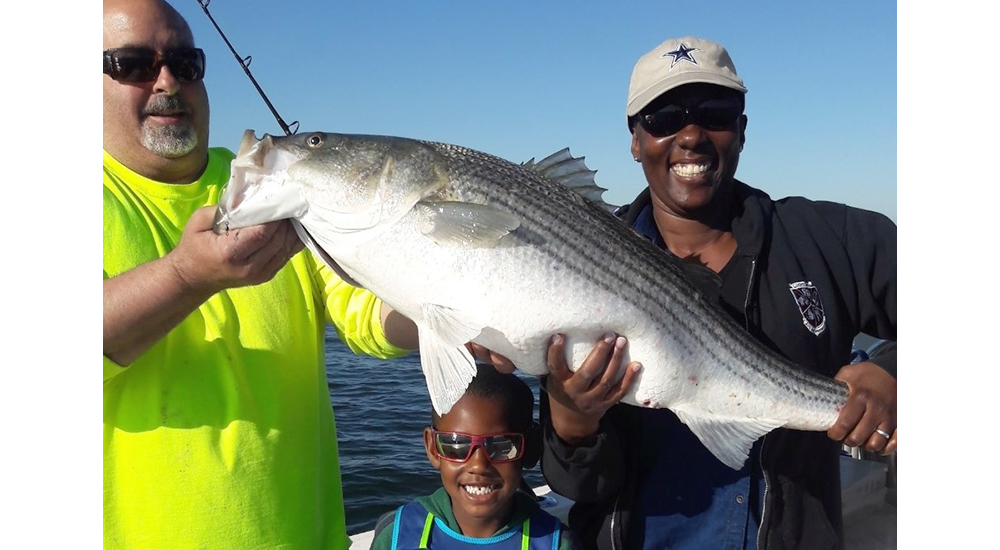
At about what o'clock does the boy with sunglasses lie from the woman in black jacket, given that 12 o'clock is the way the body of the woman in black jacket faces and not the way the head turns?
The boy with sunglasses is roughly at 3 o'clock from the woman in black jacket.

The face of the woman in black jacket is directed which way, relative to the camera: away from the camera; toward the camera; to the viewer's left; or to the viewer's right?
toward the camera

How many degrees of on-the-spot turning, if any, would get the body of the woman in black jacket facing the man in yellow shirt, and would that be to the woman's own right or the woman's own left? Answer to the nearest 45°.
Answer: approximately 45° to the woman's own right

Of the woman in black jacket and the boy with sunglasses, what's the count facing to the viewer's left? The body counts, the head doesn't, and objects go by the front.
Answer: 0

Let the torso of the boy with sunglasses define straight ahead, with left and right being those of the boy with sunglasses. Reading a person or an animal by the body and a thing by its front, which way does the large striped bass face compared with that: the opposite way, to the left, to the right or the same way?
to the right

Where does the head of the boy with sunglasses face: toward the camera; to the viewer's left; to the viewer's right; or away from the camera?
toward the camera

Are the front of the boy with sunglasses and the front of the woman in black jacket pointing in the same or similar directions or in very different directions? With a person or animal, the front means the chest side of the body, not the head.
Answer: same or similar directions

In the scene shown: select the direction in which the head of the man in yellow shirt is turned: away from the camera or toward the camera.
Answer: toward the camera

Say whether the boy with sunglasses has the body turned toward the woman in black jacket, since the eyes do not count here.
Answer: no

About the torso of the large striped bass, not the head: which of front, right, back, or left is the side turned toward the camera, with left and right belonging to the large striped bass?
left

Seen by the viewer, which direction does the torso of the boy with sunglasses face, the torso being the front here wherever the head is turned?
toward the camera

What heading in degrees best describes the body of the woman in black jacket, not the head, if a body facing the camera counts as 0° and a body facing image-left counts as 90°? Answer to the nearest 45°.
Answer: approximately 0°

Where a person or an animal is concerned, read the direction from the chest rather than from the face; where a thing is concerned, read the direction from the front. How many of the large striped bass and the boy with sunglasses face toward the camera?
1
